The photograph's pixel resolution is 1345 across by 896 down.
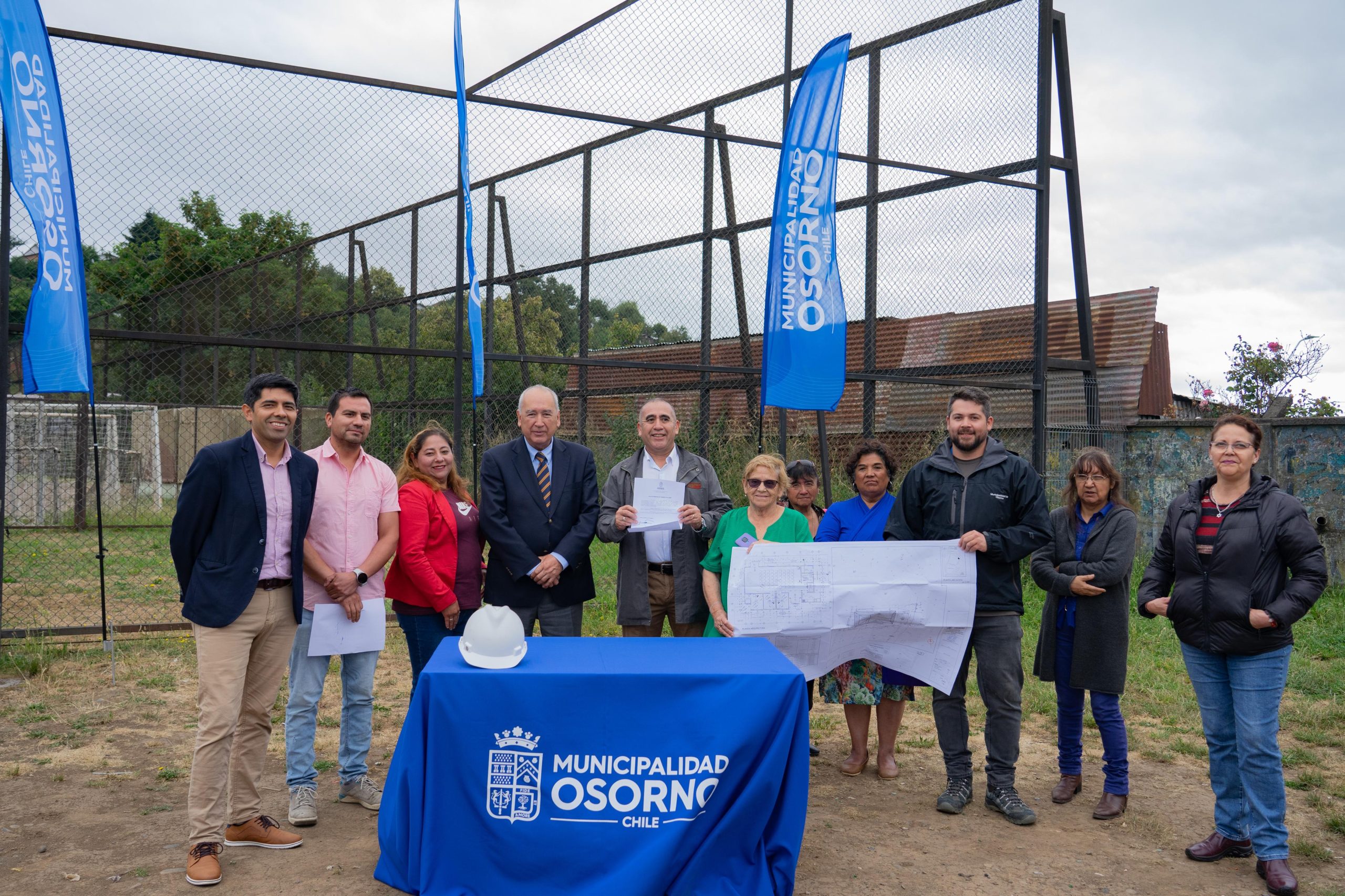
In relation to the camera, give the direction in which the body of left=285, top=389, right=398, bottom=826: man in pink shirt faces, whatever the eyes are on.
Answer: toward the camera

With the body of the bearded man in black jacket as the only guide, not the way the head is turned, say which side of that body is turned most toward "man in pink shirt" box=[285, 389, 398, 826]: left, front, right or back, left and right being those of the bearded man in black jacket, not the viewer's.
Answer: right

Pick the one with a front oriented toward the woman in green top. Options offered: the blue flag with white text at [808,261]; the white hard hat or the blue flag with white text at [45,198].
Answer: the blue flag with white text at [808,261]

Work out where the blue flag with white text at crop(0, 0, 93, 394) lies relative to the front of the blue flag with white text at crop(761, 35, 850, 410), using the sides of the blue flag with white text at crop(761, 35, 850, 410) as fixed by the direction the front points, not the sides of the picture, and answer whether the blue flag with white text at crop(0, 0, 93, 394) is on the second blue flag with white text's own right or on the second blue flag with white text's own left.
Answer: on the second blue flag with white text's own right

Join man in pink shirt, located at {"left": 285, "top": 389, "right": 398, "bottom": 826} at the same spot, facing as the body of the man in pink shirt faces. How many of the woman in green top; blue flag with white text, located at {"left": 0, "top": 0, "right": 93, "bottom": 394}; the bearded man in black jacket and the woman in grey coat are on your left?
3

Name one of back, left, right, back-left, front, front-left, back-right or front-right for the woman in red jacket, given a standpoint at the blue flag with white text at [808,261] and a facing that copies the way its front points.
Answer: front-right

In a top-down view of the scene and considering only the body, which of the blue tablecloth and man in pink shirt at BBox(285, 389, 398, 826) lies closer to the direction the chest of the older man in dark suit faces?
the blue tablecloth

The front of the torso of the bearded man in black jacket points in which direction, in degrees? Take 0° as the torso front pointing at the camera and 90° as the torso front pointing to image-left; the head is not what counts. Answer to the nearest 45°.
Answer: approximately 0°

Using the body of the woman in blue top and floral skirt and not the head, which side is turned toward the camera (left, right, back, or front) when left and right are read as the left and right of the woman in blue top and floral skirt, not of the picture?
front

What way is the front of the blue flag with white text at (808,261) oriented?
toward the camera

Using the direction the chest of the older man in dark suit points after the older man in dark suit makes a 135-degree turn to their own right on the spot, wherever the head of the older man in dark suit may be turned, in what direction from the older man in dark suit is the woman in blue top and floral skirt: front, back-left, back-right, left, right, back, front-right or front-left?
back-right

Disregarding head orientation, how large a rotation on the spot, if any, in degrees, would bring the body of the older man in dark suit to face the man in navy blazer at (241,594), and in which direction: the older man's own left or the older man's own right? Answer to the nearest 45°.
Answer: approximately 45° to the older man's own right
